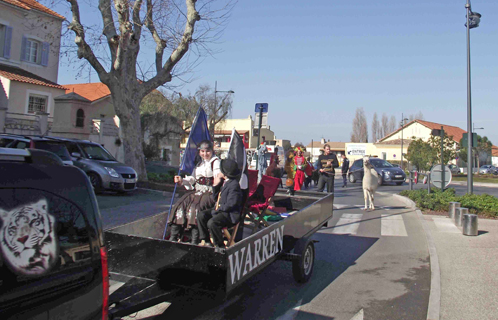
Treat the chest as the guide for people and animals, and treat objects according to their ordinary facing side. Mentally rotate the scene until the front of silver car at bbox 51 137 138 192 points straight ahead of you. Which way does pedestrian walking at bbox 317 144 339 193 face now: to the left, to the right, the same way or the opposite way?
to the right

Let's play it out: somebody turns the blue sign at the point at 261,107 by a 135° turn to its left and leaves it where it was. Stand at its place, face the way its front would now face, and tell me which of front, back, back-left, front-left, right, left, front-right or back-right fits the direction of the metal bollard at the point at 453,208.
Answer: front-right

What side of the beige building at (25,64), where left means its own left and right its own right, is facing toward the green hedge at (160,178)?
front

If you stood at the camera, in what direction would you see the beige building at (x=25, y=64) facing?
facing the viewer and to the right of the viewer

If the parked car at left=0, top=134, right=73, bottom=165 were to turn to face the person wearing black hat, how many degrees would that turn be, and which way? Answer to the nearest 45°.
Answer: approximately 45° to its right

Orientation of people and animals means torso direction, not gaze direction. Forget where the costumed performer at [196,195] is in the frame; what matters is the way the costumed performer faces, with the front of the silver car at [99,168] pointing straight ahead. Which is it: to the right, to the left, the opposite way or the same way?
to the right

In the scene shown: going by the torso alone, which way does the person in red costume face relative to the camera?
toward the camera

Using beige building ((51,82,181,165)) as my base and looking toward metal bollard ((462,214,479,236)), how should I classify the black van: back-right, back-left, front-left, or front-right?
front-right

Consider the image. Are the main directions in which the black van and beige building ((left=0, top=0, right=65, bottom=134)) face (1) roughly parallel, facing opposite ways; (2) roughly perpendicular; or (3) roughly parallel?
roughly perpendicular

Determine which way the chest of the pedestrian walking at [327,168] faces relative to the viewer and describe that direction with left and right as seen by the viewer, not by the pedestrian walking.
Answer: facing the viewer

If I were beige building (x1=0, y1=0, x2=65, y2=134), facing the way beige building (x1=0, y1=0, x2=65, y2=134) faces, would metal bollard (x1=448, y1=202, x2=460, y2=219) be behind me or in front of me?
in front

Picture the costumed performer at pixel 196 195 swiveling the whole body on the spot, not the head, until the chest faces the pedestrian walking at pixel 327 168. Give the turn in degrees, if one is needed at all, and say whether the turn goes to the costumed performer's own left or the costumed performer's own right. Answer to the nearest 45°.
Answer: approximately 180°

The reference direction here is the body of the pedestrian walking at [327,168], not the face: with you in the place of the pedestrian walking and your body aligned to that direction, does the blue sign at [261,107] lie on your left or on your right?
on your right
